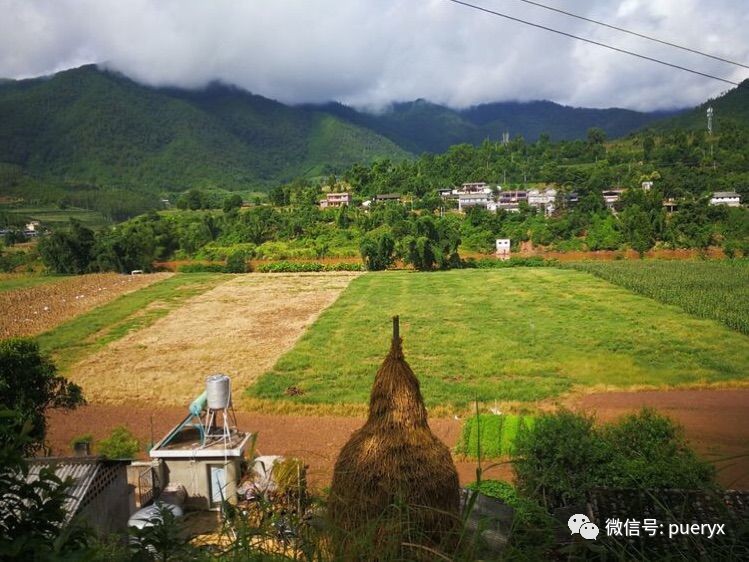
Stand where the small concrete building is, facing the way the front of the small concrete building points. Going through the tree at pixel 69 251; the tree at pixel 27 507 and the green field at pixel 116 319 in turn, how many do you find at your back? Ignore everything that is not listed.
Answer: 2

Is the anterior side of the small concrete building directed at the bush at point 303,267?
no

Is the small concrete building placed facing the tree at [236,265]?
no

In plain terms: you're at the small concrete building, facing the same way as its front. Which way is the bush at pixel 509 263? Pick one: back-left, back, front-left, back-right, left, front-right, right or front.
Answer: back-left

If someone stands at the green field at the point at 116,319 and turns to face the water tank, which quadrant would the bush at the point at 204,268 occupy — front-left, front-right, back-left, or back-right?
back-left

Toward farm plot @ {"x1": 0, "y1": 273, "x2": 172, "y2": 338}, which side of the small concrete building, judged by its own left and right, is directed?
back

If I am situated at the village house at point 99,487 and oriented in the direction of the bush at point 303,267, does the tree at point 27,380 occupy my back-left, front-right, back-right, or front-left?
front-left

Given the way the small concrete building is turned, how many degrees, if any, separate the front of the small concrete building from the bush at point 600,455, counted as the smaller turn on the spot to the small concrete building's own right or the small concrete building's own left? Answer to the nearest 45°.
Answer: approximately 90° to the small concrete building's own left

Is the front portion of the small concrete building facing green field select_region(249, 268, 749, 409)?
no

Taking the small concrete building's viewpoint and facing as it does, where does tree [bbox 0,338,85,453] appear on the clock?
The tree is roughly at 4 o'clock from the small concrete building.

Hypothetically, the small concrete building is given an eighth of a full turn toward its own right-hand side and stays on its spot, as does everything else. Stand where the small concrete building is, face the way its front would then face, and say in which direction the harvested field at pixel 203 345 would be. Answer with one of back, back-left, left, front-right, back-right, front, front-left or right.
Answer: back-right

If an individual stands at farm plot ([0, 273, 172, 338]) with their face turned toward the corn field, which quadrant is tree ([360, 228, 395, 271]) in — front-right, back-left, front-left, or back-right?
front-left

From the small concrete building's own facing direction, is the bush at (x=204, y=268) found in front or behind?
behind

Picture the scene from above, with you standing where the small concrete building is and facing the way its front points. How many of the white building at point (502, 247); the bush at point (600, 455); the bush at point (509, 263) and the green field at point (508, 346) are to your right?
0

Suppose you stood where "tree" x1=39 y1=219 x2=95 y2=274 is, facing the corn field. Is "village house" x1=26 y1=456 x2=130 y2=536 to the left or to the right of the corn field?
right

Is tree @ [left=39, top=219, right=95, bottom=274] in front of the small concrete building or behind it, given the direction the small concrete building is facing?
behind

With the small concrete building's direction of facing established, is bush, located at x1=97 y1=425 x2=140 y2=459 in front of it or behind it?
behind

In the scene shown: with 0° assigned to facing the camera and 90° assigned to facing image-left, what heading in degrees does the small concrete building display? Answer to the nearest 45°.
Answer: approximately 0°

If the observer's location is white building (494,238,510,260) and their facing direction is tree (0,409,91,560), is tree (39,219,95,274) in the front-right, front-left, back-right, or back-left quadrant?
front-right
